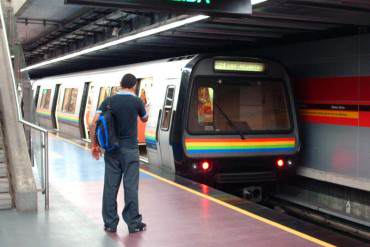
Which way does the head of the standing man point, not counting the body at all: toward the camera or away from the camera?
away from the camera

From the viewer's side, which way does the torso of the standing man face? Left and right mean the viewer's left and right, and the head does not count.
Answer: facing away from the viewer and to the right of the viewer

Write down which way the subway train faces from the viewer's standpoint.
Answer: facing the viewer and to the right of the viewer

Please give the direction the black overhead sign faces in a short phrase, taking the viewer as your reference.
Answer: facing the viewer

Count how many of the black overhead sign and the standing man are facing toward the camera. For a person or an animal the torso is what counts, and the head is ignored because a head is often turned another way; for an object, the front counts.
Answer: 1

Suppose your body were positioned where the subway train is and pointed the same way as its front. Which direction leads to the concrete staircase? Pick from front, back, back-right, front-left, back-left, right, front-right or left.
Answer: right

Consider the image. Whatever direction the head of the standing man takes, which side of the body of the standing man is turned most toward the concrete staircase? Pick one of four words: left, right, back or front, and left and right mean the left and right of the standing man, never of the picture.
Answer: left

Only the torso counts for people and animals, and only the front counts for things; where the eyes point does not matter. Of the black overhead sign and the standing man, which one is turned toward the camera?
the black overhead sign

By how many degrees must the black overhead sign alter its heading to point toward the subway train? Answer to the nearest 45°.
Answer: approximately 180°

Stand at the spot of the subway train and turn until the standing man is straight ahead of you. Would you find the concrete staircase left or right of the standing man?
right
